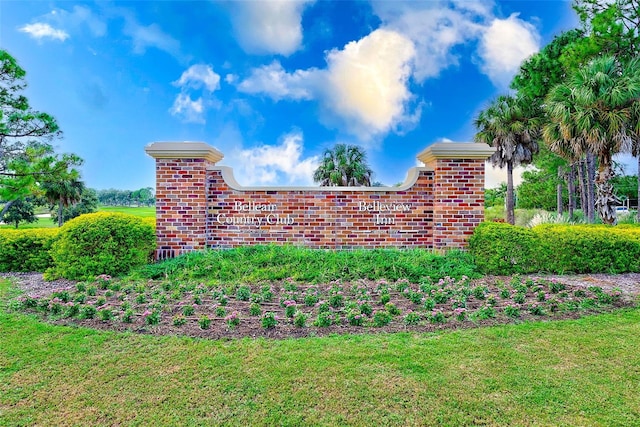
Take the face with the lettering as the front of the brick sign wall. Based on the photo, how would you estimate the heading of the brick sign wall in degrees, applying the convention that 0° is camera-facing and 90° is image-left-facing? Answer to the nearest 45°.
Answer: approximately 0°

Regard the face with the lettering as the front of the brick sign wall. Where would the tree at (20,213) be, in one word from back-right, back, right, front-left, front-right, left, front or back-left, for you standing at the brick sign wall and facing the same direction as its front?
back-right

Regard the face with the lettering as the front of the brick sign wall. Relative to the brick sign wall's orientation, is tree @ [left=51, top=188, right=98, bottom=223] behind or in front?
behind

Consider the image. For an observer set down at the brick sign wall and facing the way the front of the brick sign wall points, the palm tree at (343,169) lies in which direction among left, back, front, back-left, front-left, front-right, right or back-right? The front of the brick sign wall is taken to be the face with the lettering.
back

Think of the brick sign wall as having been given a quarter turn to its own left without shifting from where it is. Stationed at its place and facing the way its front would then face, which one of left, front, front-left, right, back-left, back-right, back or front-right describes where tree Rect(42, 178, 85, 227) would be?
back-left

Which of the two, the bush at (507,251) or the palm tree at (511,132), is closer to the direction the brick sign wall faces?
the bush

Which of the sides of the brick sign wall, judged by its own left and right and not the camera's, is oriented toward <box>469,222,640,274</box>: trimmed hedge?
left

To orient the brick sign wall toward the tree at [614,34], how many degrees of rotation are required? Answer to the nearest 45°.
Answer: approximately 135° to its left

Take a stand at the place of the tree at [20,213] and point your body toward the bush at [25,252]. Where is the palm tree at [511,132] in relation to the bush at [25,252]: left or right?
left

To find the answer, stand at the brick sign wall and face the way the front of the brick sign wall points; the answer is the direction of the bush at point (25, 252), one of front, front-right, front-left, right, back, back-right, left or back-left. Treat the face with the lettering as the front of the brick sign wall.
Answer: right

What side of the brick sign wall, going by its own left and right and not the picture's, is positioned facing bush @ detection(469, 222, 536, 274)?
left
